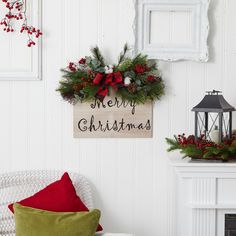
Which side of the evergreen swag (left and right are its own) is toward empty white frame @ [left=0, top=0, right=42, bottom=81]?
right

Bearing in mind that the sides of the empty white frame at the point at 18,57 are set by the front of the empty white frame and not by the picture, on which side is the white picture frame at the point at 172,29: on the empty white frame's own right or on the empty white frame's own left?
on the empty white frame's own left

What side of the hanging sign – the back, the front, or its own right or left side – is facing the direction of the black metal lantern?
left

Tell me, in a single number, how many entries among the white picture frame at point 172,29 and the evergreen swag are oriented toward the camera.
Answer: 2

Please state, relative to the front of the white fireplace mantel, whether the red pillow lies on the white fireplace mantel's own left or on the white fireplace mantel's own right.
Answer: on the white fireplace mantel's own right

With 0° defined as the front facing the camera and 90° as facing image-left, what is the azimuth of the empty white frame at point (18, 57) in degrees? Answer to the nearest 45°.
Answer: approximately 0°
